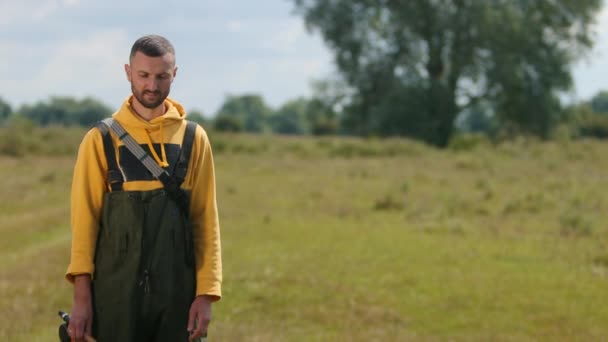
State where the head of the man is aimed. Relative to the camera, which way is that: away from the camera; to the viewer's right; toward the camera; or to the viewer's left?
toward the camera

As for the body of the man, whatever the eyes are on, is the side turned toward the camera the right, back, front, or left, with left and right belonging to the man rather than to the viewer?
front

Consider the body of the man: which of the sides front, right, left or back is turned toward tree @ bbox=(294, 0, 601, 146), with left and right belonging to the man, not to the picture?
back
